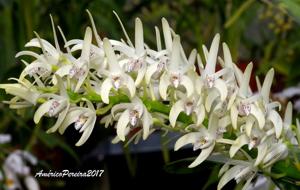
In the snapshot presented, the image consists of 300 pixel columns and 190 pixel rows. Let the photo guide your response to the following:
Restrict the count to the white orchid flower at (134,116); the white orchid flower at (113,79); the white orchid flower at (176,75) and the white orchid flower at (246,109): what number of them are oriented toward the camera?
4

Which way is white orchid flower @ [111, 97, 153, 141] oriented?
toward the camera

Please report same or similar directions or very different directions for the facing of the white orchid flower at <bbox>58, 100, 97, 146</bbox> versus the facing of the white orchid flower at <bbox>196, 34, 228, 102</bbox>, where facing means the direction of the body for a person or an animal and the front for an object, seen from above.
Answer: same or similar directions

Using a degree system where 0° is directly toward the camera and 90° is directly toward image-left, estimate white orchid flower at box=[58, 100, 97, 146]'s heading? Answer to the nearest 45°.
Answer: approximately 45°

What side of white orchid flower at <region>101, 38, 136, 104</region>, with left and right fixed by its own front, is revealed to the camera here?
front

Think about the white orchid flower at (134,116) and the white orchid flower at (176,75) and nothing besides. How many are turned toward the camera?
2

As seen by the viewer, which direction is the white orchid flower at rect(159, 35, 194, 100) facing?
toward the camera
